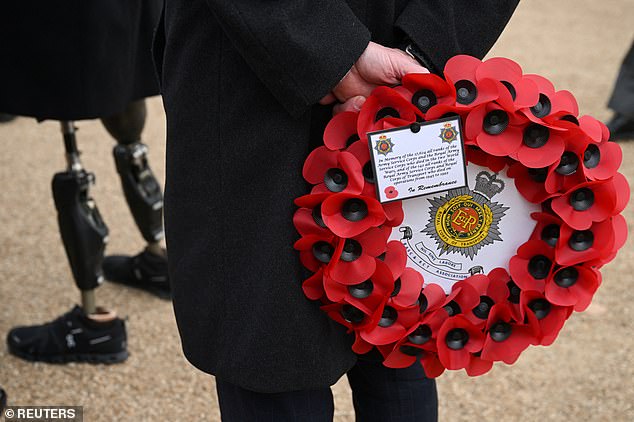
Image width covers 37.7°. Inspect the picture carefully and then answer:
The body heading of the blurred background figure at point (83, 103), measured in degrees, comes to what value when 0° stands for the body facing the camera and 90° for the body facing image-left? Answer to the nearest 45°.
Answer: approximately 90°

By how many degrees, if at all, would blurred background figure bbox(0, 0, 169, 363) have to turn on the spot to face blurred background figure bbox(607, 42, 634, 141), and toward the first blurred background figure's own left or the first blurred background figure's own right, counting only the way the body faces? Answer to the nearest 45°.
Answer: approximately 135° to the first blurred background figure's own right
